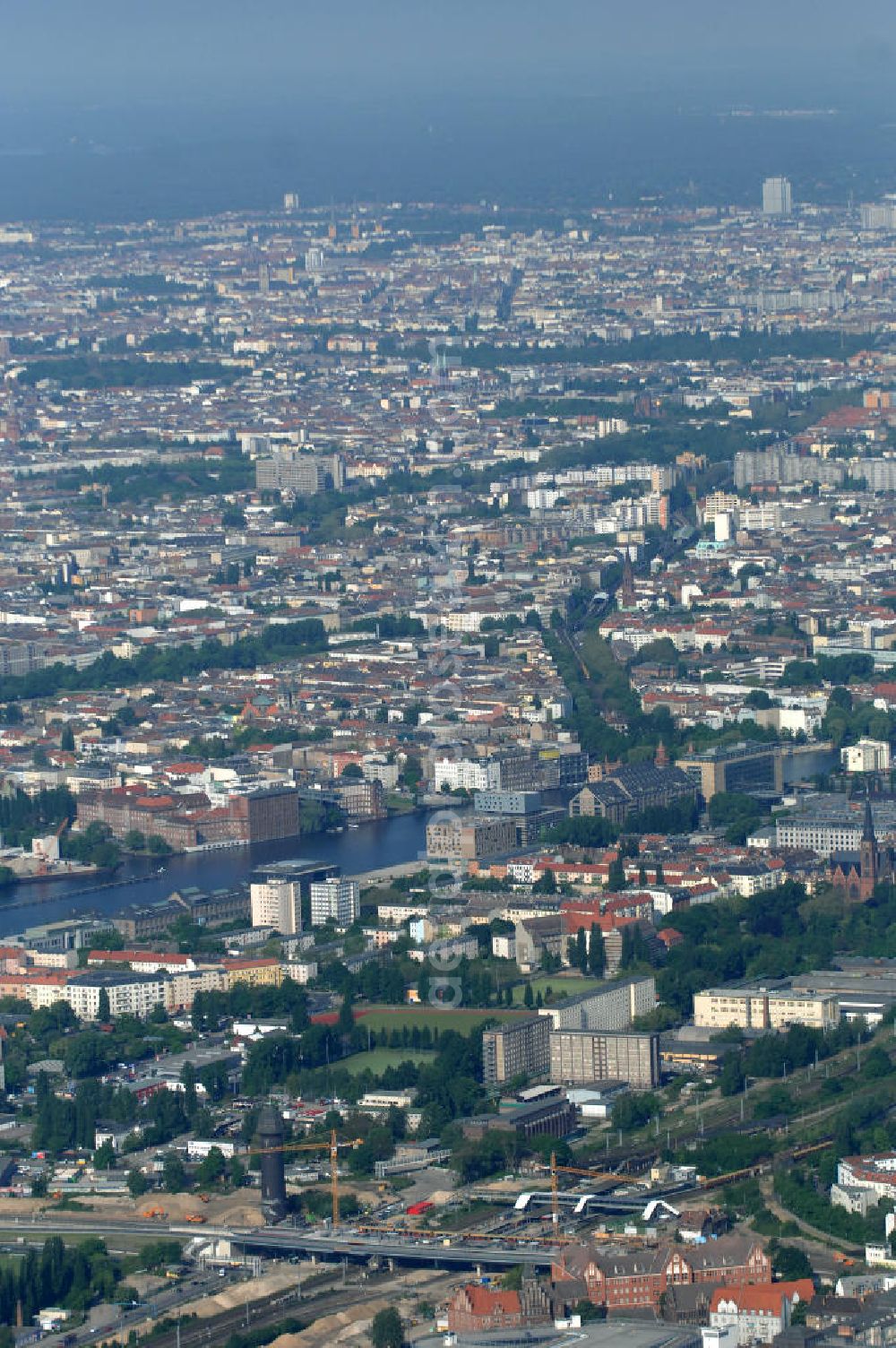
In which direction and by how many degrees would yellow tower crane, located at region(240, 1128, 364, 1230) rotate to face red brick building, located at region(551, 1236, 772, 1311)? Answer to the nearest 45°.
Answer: approximately 135° to its left

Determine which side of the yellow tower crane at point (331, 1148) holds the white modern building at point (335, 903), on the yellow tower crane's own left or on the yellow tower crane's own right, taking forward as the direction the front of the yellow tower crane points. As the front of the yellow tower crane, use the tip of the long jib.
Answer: on the yellow tower crane's own right

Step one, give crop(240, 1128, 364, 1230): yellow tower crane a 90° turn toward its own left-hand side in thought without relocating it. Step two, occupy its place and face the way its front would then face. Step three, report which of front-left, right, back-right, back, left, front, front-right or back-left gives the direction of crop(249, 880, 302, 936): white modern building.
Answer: back

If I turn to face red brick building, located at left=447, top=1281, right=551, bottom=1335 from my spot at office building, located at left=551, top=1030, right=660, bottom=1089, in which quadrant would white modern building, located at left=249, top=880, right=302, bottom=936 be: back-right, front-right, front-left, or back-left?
back-right

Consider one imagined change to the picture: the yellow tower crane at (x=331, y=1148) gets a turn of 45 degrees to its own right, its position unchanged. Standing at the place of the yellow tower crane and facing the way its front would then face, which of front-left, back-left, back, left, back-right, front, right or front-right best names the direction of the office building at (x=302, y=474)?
front-right

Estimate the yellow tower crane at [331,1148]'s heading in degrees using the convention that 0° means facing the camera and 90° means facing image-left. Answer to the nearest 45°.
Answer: approximately 90°
